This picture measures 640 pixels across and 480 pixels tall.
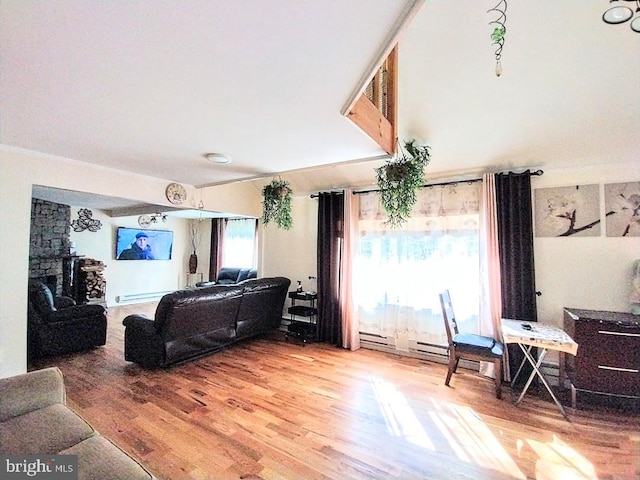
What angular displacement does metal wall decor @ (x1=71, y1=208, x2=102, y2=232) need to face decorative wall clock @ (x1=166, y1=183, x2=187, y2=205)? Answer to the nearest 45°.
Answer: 0° — it already faces it

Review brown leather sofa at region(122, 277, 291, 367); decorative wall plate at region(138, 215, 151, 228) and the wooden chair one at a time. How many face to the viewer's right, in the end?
1

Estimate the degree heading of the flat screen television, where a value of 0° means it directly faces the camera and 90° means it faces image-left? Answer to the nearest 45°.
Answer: approximately 0°

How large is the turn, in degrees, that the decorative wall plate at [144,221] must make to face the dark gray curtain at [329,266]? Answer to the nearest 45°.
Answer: approximately 45° to its left

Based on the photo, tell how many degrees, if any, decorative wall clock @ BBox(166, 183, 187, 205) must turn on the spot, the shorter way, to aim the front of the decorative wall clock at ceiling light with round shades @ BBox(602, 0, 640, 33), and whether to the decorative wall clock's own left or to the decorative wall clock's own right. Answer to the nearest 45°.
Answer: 0° — it already faces it

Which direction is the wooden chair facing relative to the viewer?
to the viewer's right

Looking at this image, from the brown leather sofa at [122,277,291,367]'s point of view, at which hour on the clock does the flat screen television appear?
The flat screen television is roughly at 1 o'clock from the brown leather sofa.

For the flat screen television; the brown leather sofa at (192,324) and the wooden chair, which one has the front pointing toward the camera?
the flat screen television

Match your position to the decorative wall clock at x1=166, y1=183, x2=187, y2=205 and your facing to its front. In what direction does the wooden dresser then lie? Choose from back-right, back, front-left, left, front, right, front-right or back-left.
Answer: front

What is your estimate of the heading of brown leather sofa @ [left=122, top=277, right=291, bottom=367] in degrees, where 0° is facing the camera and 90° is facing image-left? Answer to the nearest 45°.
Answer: approximately 135°
